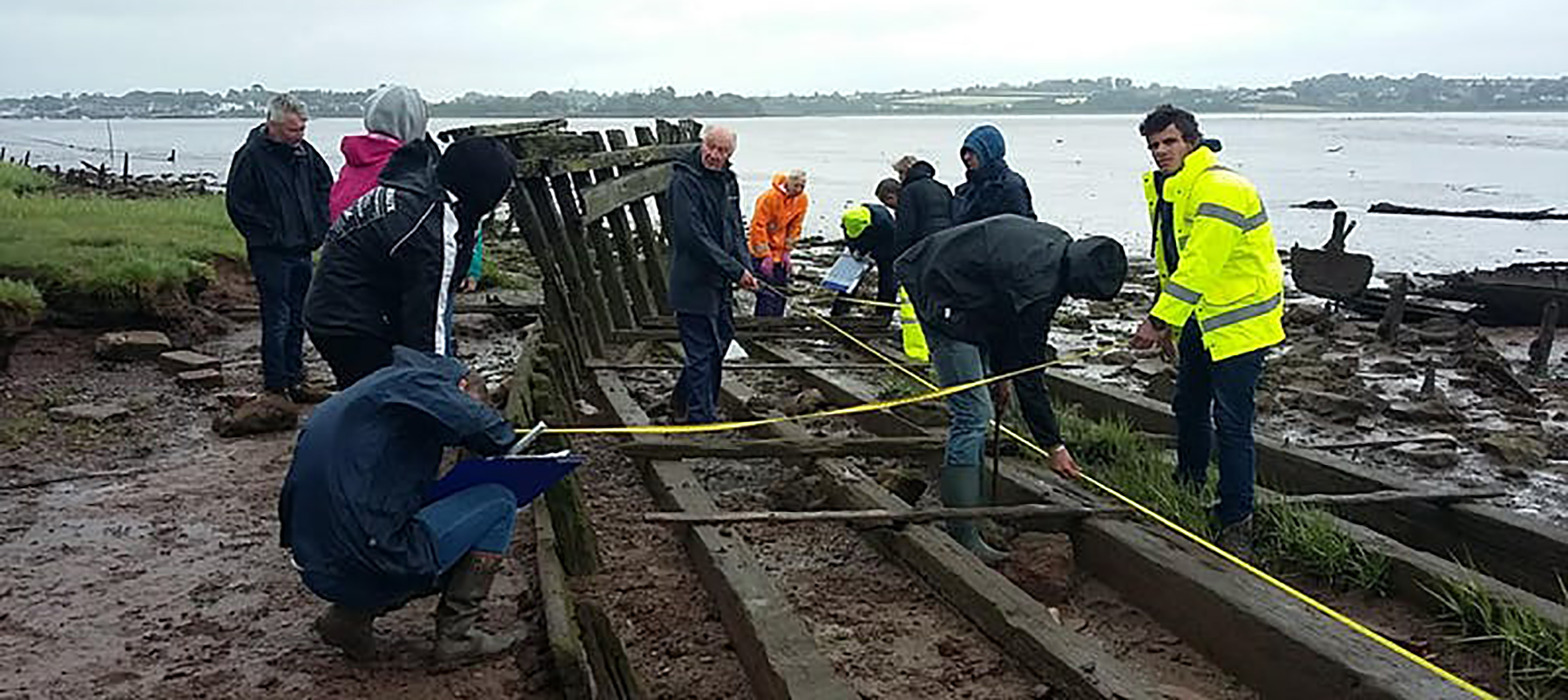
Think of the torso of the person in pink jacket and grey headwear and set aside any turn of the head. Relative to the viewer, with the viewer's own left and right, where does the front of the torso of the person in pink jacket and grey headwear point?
facing away from the viewer and to the right of the viewer

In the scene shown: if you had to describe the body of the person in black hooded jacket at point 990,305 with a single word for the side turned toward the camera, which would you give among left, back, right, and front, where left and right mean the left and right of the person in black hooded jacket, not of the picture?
right

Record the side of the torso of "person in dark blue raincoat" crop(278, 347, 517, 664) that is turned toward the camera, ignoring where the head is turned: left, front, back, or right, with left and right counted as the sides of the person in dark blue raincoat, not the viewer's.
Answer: right

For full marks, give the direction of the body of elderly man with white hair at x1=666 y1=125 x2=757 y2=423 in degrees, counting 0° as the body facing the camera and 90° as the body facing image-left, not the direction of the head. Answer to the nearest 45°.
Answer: approximately 315°

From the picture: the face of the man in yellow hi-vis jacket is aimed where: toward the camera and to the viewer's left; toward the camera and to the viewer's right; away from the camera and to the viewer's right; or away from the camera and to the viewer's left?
toward the camera and to the viewer's left

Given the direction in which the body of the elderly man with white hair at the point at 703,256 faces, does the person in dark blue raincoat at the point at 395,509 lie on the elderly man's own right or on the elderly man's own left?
on the elderly man's own right

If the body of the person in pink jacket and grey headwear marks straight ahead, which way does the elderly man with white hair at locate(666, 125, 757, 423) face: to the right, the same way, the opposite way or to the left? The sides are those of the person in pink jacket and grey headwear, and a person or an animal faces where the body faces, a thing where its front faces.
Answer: to the right

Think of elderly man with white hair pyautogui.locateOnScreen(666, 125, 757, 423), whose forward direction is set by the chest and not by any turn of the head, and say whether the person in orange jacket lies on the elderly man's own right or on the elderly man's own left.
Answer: on the elderly man's own left

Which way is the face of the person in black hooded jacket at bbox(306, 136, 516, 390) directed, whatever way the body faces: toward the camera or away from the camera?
away from the camera
